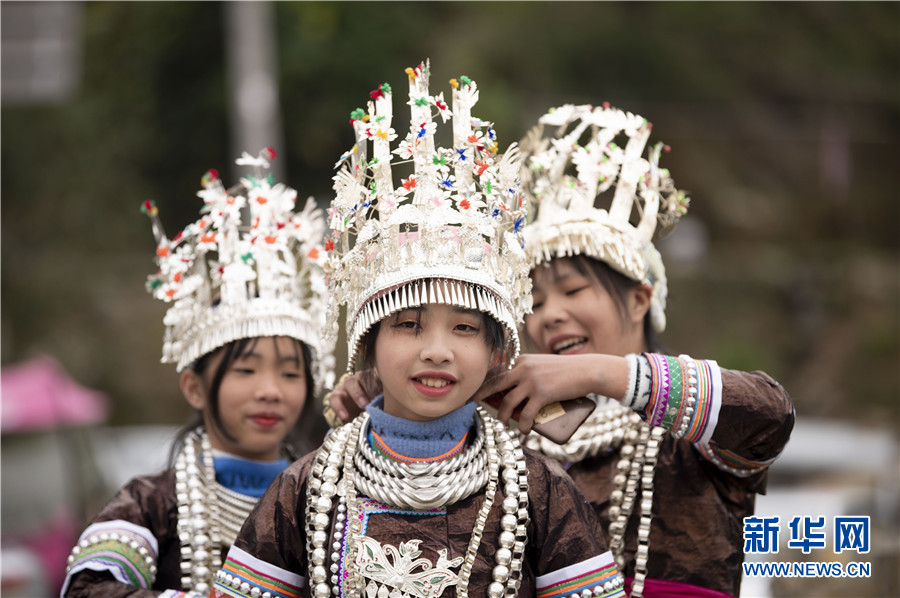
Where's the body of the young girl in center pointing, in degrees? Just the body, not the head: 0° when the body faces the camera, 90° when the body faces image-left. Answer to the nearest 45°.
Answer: approximately 0°

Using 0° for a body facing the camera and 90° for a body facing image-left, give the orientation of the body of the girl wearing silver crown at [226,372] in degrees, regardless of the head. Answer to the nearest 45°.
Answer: approximately 315°

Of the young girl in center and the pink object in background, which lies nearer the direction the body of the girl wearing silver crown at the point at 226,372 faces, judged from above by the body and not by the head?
the young girl in center

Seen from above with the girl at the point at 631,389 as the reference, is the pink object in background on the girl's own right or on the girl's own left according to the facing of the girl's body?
on the girl's own right

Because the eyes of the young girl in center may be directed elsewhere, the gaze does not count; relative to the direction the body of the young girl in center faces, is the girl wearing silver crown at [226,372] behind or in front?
behind

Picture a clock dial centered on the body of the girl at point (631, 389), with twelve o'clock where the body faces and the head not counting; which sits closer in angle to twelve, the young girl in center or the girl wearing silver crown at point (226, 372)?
the young girl in center
